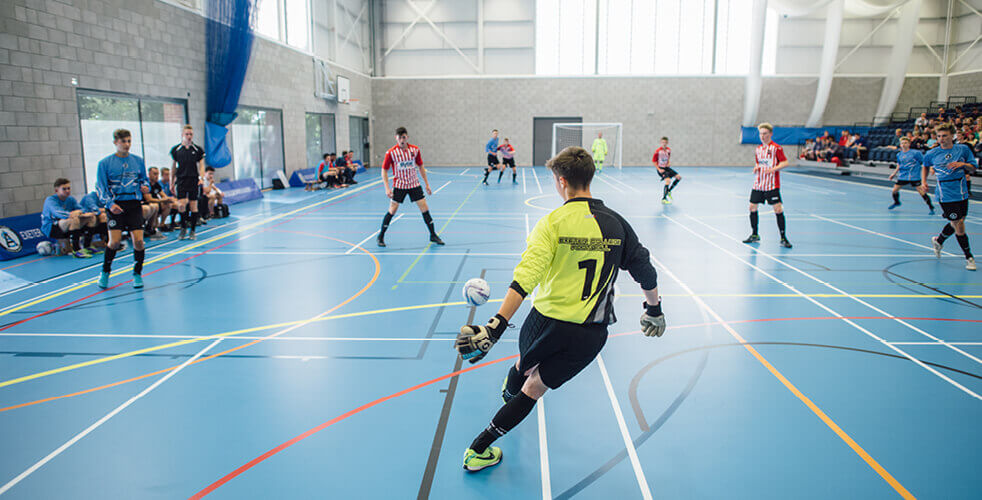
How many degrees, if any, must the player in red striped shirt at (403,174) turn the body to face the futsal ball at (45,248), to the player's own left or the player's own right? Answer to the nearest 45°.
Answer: approximately 90° to the player's own right

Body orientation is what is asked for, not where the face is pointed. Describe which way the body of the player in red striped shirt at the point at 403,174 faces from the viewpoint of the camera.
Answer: toward the camera

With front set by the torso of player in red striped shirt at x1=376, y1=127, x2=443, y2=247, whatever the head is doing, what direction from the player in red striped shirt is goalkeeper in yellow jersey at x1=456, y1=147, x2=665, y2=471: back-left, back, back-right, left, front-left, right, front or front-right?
front

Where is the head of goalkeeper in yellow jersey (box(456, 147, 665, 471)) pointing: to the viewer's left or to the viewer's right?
to the viewer's left

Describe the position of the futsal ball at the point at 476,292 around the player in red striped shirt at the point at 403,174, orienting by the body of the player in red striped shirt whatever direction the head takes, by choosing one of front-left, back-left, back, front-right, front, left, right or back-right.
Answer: front

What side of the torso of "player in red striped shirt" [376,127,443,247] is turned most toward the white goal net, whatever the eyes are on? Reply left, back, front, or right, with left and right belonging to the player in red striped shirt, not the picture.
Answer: back

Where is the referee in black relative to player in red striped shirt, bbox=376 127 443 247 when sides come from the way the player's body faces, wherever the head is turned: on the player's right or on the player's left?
on the player's right

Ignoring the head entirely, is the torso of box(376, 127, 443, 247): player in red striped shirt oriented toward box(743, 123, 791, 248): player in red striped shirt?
no

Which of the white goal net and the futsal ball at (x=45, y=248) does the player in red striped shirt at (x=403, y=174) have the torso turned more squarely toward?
the futsal ball

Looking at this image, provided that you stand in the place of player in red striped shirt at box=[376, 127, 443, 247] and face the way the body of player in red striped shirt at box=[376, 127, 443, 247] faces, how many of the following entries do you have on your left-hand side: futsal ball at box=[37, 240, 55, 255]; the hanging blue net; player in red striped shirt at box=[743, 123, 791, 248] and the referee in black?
1

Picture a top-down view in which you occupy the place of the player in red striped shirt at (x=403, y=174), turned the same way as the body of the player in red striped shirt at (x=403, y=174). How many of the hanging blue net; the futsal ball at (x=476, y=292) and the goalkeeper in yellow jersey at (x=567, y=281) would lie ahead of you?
2

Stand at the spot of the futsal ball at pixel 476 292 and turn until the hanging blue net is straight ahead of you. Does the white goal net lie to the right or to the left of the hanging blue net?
right
